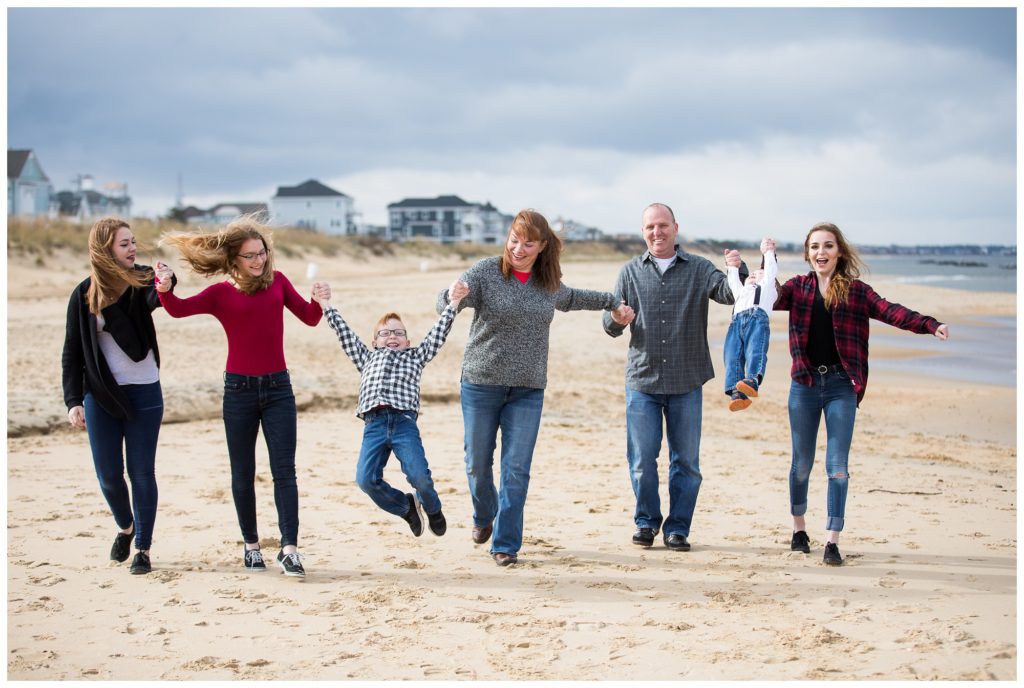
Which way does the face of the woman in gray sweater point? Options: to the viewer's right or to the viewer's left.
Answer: to the viewer's left

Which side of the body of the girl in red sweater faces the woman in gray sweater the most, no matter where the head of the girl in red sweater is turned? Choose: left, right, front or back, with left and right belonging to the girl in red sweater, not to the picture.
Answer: left

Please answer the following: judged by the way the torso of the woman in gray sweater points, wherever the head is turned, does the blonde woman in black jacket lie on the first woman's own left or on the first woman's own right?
on the first woman's own right

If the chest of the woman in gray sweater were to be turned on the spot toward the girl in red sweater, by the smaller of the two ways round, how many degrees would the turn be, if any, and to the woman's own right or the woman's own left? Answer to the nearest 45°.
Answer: approximately 90° to the woman's own right

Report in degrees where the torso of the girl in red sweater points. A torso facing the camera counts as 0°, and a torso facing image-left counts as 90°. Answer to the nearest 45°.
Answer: approximately 0°

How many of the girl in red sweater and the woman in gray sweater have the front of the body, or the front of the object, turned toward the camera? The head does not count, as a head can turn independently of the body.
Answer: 2
